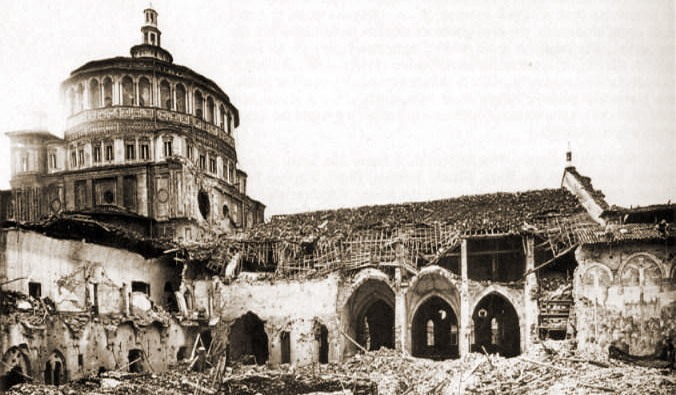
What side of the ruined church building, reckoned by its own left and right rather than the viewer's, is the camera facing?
right
